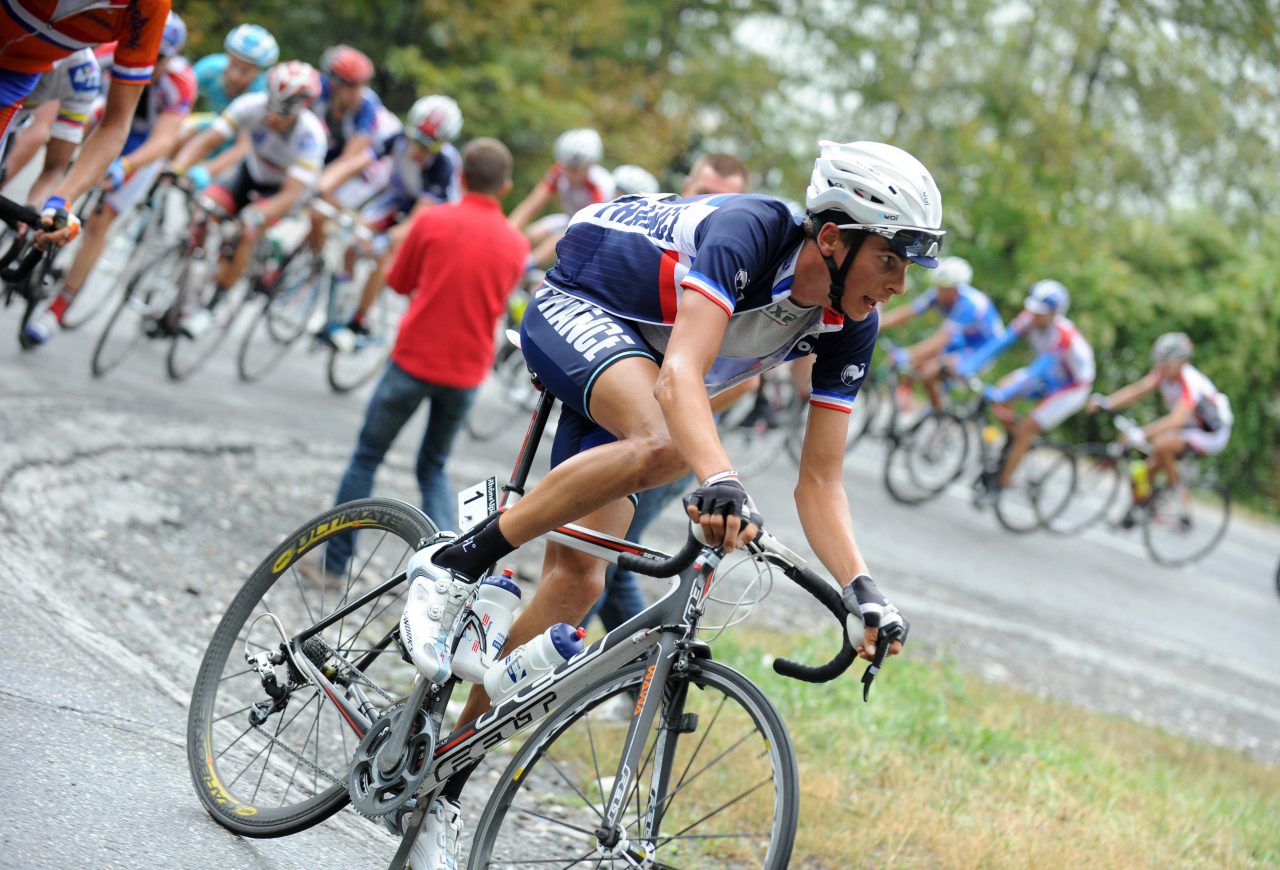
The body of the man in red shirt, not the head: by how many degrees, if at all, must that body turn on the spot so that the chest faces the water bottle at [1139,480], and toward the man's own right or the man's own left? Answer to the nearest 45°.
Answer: approximately 45° to the man's own right

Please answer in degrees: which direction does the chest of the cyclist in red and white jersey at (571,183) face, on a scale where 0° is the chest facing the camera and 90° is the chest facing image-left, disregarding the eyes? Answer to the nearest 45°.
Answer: approximately 45°

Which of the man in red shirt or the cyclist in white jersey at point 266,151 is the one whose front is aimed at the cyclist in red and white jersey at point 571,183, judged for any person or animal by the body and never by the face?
the man in red shirt

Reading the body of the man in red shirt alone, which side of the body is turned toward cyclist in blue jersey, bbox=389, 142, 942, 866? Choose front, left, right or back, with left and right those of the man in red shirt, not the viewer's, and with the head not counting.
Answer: back

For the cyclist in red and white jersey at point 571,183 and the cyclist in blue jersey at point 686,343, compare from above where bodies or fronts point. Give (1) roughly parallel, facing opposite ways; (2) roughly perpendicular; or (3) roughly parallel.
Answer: roughly perpendicular

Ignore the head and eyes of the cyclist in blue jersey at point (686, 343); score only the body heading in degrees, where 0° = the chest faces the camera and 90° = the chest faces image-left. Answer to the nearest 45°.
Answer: approximately 315°

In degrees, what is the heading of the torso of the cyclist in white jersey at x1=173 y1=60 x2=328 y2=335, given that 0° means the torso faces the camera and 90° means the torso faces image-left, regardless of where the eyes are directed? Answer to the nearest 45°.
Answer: approximately 45°

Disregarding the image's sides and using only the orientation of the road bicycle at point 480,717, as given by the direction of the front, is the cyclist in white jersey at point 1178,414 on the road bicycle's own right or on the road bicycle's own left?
on the road bicycle's own left

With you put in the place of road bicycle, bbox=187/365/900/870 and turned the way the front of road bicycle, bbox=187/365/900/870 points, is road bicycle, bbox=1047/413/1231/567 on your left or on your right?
on your left

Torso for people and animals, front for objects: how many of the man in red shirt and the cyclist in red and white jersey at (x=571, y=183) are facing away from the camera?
1

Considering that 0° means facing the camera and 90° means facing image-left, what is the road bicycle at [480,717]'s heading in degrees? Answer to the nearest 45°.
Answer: approximately 315°

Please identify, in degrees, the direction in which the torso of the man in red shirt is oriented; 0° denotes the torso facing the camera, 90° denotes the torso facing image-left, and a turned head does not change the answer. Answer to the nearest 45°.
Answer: approximately 180°

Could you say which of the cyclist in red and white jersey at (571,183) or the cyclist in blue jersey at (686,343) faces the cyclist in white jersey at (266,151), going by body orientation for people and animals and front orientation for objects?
the cyclist in red and white jersey at (571,183)

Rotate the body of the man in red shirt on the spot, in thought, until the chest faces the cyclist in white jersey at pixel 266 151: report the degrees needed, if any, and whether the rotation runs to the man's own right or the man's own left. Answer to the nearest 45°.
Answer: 0° — they already face them

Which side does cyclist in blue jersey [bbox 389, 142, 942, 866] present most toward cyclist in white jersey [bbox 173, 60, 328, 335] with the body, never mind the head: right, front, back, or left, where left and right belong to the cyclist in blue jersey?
back

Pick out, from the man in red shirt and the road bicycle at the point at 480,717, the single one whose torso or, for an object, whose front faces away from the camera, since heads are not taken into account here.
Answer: the man in red shirt

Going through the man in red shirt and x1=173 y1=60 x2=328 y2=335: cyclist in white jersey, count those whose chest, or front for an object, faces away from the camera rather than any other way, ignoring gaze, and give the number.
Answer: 1
